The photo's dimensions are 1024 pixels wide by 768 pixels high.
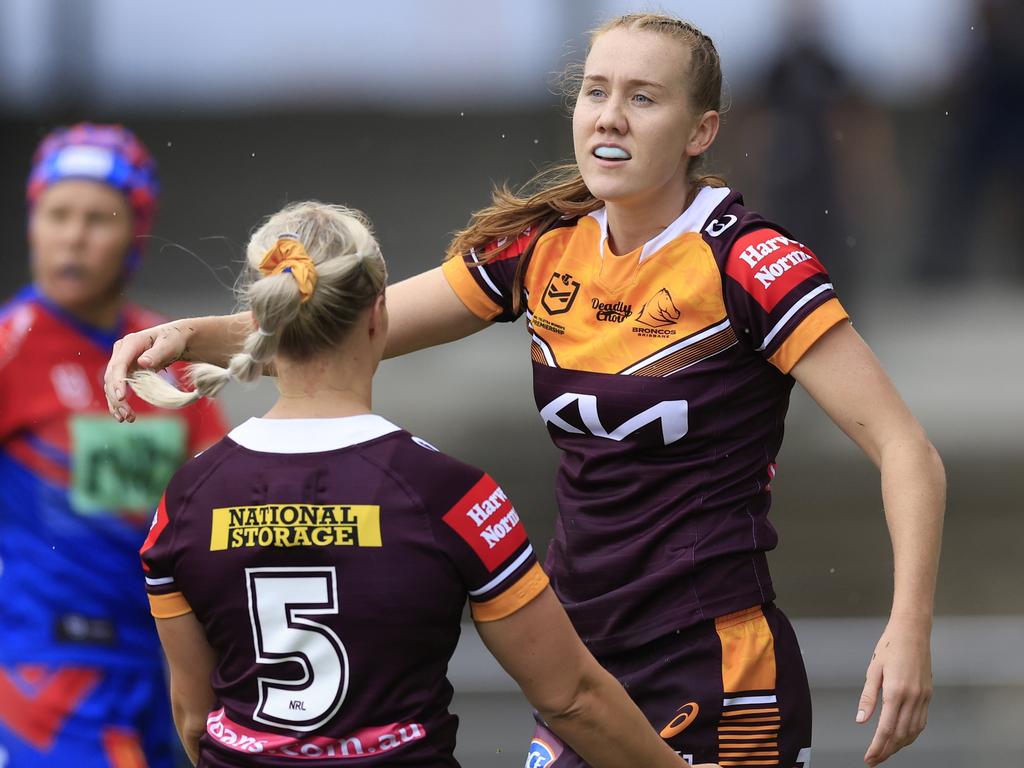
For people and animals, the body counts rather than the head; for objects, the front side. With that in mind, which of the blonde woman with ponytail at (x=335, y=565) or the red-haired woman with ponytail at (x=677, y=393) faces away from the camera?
the blonde woman with ponytail at (x=335, y=565)

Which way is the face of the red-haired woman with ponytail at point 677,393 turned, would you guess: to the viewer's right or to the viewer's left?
to the viewer's left

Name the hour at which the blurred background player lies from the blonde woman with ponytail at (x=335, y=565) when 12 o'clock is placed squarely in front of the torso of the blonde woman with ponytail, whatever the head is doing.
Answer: The blurred background player is roughly at 11 o'clock from the blonde woman with ponytail.

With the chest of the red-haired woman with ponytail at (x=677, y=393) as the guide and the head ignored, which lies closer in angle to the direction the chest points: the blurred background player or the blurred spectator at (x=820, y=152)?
the blurred background player

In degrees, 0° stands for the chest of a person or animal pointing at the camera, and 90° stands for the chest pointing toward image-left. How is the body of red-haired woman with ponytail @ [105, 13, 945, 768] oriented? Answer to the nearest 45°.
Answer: approximately 45°

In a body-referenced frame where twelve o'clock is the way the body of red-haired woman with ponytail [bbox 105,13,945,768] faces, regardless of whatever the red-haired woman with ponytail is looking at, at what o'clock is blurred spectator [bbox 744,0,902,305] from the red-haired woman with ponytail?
The blurred spectator is roughly at 5 o'clock from the red-haired woman with ponytail.

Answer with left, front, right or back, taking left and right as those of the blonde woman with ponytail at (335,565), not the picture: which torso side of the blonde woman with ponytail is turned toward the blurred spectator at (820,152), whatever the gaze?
front

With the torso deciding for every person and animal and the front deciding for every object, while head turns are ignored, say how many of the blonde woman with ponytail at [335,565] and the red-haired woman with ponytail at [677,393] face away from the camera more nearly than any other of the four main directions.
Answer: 1

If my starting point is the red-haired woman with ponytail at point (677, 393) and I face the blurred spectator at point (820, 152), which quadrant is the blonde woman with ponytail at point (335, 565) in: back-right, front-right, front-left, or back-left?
back-left

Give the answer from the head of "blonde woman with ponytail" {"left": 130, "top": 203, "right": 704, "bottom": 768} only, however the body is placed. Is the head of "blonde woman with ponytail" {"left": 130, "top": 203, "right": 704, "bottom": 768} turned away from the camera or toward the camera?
away from the camera

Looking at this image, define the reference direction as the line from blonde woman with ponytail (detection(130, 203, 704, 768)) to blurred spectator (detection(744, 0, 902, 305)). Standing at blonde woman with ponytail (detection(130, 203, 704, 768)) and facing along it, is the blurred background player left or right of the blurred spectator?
left

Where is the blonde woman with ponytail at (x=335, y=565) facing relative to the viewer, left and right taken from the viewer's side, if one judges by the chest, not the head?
facing away from the viewer

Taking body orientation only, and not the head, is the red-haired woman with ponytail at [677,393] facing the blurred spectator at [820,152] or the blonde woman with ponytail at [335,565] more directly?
the blonde woman with ponytail
